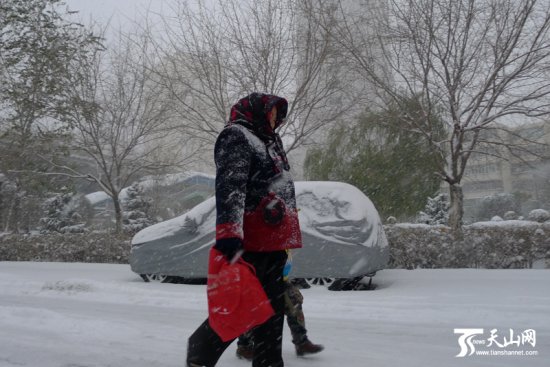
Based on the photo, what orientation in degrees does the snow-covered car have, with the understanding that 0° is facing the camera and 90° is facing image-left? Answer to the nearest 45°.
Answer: approximately 90°

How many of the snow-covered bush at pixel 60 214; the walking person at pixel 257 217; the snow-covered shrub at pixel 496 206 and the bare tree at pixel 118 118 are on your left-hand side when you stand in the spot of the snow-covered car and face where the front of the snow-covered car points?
1

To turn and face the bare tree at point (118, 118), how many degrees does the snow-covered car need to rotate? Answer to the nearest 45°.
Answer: approximately 45° to its right

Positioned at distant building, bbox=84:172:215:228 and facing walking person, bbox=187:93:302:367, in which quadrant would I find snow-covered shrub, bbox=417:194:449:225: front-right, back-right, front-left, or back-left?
front-left

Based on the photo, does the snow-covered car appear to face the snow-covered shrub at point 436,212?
no

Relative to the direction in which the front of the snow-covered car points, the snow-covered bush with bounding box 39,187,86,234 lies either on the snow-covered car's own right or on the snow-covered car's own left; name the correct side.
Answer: on the snow-covered car's own right

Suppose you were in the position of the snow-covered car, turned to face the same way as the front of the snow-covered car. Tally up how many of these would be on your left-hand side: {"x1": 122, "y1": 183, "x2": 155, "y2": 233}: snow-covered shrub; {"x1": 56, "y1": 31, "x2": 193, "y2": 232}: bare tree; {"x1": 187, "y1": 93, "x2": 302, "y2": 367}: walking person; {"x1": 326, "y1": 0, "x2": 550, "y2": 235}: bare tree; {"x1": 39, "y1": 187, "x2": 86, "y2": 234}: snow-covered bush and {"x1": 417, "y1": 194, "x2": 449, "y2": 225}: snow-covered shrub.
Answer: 1

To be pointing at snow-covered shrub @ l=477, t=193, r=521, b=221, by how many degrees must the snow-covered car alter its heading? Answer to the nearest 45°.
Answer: approximately 135° to its right
